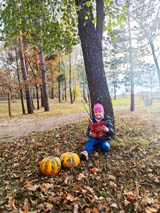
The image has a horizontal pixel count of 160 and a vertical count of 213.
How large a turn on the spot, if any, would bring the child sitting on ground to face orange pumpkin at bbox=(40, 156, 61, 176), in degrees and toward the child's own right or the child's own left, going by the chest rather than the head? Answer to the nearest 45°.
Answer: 0° — they already face it

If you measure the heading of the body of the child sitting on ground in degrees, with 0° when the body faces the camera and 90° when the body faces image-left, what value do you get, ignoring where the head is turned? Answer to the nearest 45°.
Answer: approximately 45°
